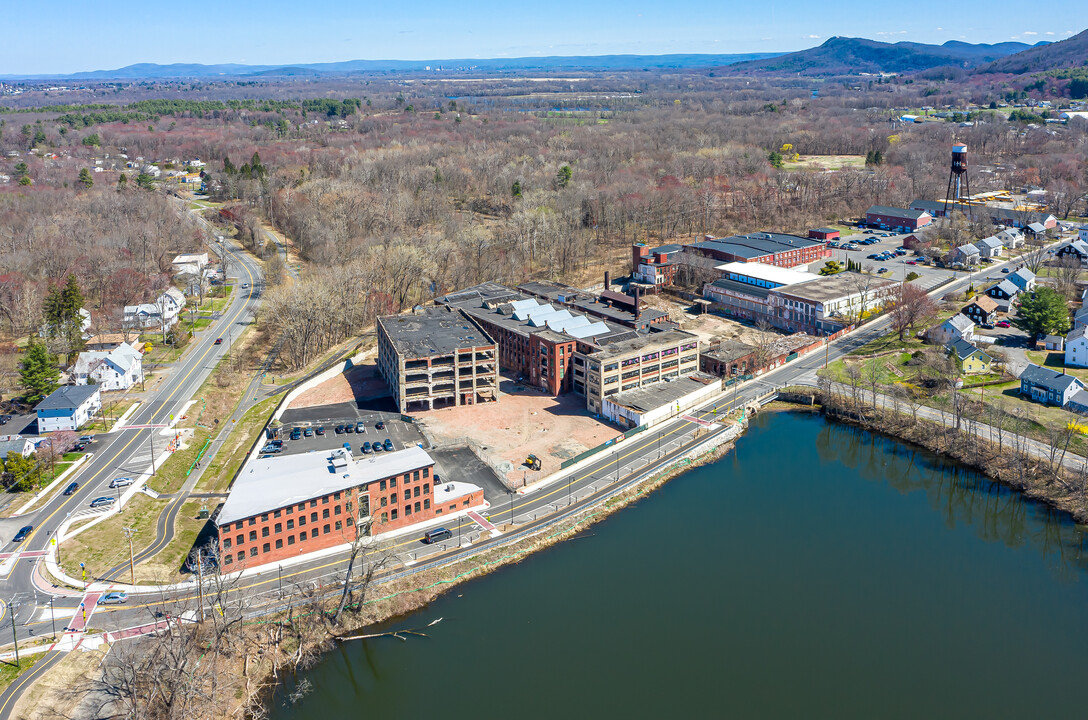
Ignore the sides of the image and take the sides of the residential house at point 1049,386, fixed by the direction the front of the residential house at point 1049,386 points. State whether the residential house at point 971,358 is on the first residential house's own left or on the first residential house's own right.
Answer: on the first residential house's own right

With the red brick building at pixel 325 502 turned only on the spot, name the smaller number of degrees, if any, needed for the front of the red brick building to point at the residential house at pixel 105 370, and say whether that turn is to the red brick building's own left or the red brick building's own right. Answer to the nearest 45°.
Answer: approximately 180°

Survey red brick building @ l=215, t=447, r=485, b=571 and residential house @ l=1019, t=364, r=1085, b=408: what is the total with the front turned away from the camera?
0

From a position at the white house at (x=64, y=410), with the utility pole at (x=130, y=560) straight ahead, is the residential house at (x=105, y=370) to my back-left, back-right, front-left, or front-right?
back-left

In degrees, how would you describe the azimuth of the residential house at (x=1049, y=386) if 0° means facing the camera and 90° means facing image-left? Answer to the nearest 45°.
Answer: approximately 45°

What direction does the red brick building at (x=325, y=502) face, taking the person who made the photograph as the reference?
facing the viewer and to the right of the viewer

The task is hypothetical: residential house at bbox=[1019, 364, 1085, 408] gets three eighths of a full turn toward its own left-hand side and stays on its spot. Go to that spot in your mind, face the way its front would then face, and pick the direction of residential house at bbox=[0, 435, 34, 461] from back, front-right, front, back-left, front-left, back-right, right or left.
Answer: back-right

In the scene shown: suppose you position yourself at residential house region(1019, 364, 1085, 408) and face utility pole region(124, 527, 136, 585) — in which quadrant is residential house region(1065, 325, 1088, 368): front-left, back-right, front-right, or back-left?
back-right

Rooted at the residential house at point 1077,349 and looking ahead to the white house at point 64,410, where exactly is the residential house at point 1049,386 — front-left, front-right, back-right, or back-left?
front-left

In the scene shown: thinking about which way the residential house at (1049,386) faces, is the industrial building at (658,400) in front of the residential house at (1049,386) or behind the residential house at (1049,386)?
in front
